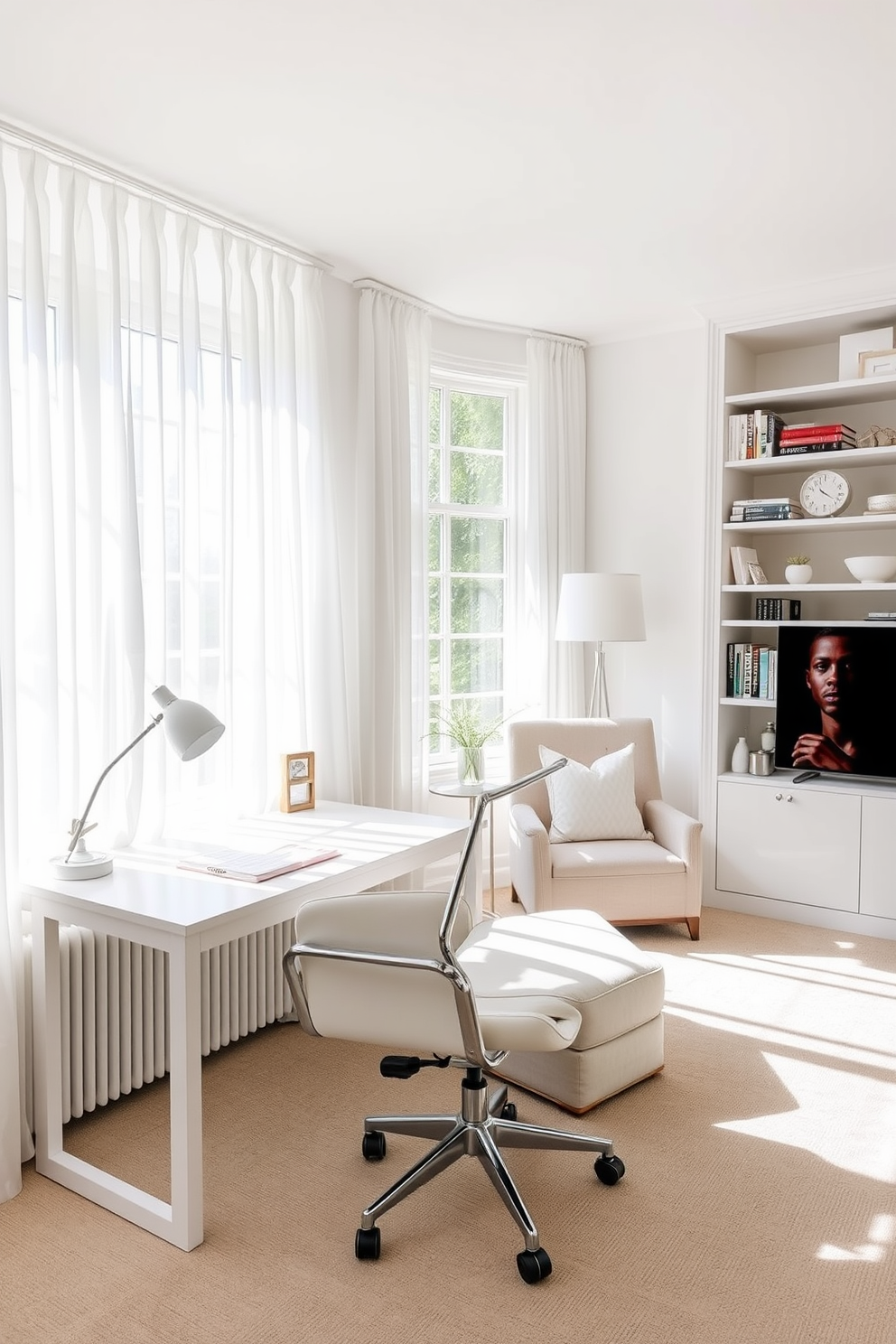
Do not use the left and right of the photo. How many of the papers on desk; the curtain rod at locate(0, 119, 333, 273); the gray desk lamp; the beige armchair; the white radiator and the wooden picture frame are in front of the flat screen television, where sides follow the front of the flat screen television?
6

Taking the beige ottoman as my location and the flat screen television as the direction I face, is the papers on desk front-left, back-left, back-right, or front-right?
back-left

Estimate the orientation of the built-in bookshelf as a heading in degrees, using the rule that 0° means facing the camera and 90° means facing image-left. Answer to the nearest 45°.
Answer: approximately 45°

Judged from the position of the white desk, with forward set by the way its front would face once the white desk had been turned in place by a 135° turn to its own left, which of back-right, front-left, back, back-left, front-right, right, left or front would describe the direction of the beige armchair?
front-right

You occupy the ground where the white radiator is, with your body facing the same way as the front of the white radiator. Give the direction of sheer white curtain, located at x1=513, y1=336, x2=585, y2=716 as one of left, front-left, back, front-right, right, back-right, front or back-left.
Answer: left

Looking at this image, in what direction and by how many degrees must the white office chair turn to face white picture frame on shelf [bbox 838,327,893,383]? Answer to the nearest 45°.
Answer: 0° — it already faces it

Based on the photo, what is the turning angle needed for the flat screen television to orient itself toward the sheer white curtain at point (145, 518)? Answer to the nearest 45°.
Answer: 0° — it already faces it

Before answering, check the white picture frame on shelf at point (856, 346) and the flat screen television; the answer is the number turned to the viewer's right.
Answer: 0

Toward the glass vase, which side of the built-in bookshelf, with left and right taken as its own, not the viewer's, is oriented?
right

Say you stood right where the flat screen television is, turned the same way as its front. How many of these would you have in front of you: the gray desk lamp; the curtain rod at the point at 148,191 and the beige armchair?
3

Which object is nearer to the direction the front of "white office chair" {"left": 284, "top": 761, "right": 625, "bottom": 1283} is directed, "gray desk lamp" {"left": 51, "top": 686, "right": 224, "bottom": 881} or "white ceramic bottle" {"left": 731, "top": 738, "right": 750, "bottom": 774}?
the white ceramic bottle

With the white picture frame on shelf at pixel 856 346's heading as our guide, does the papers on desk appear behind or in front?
in front

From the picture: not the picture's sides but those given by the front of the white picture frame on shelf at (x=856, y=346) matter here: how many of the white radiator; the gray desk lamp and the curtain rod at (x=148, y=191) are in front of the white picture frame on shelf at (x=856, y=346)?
3

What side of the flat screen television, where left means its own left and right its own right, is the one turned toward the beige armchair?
right
